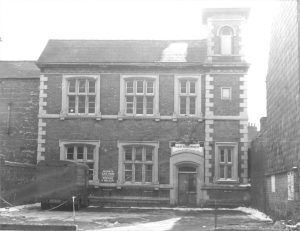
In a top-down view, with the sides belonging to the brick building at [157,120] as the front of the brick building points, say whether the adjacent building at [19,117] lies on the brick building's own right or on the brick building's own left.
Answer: on the brick building's own right

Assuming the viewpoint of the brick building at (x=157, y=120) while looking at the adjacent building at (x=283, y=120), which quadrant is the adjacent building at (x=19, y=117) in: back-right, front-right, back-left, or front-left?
back-right

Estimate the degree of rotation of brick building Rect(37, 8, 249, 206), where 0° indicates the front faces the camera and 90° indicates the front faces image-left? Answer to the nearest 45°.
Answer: approximately 0°

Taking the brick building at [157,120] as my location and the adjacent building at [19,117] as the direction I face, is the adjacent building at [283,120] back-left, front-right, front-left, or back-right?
back-left
